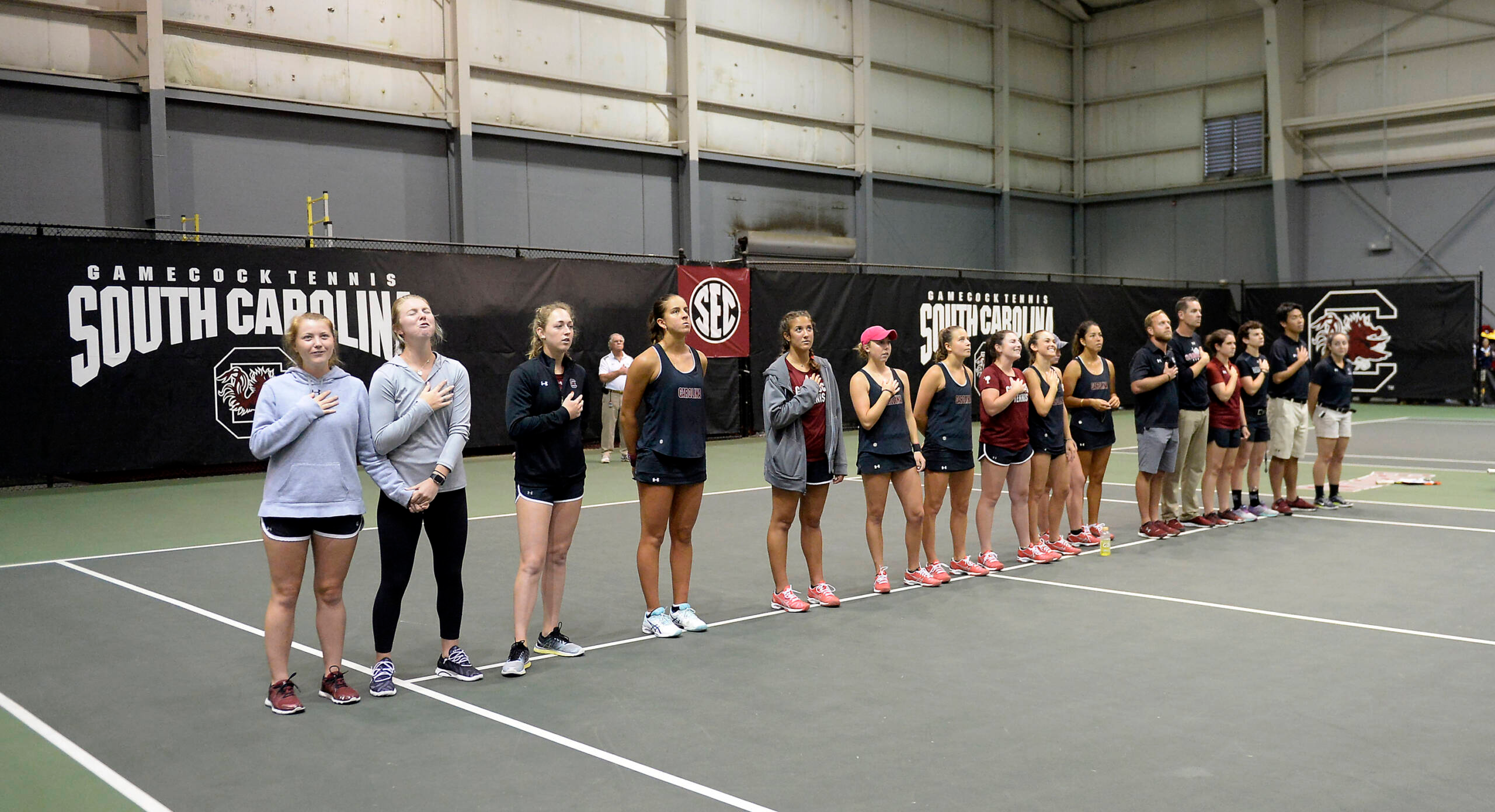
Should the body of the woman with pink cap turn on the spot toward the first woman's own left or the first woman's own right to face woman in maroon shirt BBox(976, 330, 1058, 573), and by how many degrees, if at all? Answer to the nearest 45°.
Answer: approximately 90° to the first woman's own left

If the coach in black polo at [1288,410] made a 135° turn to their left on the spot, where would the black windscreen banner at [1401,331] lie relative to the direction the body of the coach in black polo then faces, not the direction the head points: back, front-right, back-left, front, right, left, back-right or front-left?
front

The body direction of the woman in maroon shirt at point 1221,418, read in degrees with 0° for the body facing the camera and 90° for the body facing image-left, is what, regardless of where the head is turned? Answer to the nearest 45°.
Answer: approximately 315°

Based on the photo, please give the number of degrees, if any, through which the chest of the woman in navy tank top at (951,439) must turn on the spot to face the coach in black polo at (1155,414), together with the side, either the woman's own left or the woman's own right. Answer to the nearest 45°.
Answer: approximately 90° to the woman's own left

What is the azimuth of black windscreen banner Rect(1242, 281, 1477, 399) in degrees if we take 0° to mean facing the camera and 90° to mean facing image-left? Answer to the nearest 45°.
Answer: approximately 0°

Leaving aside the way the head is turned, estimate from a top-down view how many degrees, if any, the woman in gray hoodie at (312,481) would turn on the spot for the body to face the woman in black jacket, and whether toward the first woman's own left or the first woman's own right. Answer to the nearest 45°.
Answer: approximately 90° to the first woman's own left

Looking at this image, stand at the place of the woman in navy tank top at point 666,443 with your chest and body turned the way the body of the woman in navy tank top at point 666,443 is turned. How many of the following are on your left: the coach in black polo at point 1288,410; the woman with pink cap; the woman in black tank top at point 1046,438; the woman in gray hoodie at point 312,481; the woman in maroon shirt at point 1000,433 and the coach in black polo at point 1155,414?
5

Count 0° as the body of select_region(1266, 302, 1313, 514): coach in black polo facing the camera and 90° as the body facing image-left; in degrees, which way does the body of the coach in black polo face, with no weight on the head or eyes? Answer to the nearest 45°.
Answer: approximately 315°

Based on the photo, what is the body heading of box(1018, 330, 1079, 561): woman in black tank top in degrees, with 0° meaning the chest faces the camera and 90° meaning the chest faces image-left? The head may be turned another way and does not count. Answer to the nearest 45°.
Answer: approximately 315°

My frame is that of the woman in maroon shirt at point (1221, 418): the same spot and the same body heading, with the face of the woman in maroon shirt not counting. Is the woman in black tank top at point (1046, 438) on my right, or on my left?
on my right

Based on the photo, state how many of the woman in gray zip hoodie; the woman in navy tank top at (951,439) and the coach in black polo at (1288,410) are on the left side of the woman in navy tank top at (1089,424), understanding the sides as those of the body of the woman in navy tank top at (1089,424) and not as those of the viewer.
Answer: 1

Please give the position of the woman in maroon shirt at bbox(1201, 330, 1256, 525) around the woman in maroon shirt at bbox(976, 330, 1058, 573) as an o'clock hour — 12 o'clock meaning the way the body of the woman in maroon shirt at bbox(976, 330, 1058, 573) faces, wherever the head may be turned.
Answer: the woman in maroon shirt at bbox(1201, 330, 1256, 525) is roughly at 9 o'clock from the woman in maroon shirt at bbox(976, 330, 1058, 573).
